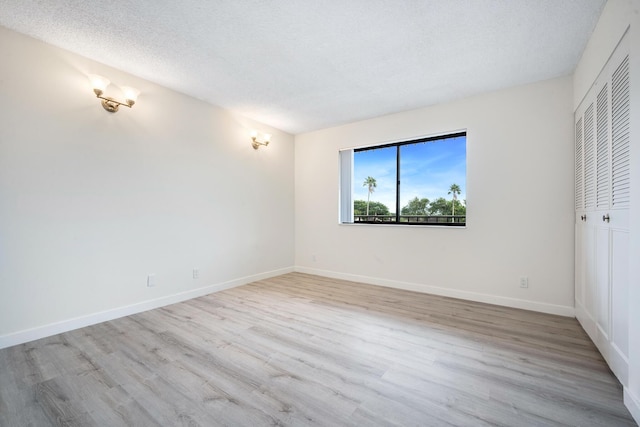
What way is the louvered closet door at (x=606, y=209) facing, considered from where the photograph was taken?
facing to the left of the viewer

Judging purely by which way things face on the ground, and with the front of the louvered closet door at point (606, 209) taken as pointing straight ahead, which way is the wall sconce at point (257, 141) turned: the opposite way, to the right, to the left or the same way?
the opposite way

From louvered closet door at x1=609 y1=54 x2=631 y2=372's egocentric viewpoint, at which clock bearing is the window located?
The window is roughly at 1 o'clock from the louvered closet door.

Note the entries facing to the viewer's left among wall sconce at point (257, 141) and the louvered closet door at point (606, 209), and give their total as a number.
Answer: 1

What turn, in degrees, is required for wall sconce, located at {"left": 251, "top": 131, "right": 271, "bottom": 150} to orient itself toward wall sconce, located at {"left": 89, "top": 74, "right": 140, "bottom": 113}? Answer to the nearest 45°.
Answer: approximately 90° to its right

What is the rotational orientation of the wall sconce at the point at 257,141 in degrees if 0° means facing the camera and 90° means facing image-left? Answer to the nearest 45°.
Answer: approximately 315°

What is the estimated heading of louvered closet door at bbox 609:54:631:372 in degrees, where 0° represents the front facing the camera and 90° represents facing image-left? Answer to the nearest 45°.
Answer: approximately 90°

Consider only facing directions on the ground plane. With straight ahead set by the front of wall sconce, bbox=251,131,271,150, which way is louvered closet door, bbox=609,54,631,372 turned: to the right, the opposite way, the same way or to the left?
the opposite way
